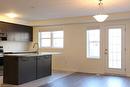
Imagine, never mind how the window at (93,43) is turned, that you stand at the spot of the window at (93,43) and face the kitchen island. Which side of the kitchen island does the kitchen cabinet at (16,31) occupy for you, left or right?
right

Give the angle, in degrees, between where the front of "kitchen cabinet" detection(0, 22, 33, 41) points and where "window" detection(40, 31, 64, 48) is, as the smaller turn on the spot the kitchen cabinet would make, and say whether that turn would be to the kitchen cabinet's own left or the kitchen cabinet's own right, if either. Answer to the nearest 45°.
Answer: approximately 45° to the kitchen cabinet's own left

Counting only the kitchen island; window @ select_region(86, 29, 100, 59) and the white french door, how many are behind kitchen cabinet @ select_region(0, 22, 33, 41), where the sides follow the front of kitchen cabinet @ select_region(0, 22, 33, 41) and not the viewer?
0

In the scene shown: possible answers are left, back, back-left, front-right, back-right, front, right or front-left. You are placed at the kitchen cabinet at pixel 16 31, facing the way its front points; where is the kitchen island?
front-right

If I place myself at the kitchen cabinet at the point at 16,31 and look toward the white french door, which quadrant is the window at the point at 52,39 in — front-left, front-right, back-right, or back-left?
front-left
